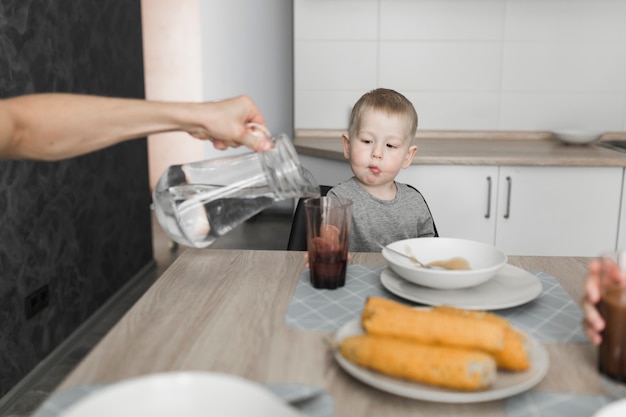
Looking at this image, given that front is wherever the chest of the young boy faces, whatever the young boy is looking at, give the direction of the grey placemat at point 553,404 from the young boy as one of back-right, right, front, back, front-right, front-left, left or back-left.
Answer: front

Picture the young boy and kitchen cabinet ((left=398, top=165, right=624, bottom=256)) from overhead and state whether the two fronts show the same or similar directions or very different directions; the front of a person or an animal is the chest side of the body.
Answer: same or similar directions

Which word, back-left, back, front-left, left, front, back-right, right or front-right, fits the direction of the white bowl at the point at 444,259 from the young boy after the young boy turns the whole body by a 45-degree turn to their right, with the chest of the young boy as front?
front-left

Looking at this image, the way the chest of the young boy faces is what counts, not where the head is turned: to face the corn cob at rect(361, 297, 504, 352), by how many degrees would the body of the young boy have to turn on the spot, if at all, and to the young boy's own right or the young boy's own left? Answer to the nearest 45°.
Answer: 0° — they already face it

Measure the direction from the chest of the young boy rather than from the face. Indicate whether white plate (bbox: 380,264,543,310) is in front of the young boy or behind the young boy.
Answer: in front

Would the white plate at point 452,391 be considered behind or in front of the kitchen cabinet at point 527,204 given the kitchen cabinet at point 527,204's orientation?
in front

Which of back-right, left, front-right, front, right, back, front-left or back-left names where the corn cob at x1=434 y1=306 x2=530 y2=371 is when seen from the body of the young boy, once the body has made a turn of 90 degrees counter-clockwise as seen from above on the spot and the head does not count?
right

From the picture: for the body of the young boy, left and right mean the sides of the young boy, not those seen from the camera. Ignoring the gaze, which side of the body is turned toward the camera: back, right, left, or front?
front

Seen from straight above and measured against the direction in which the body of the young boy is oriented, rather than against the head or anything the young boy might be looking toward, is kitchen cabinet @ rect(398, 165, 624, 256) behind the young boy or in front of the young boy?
behind

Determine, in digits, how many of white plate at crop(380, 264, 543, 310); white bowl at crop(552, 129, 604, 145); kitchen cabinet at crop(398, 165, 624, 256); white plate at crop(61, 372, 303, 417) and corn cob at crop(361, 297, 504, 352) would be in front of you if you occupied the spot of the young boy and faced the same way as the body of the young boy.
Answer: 3

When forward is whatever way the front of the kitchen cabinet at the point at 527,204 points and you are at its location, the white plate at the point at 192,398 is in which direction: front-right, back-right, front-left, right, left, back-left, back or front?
front

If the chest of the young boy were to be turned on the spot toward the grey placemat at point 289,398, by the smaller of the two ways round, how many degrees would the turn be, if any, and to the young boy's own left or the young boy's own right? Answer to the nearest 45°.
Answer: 0° — they already face it

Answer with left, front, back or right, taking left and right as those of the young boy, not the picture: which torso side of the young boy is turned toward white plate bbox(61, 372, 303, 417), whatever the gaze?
front

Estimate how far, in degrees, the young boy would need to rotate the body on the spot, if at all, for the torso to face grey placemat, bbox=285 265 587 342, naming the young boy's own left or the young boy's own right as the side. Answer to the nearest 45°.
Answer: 0° — they already face it

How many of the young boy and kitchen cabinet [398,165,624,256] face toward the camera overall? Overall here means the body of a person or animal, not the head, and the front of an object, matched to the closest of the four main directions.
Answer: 2

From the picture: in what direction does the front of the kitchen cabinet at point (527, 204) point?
toward the camera
